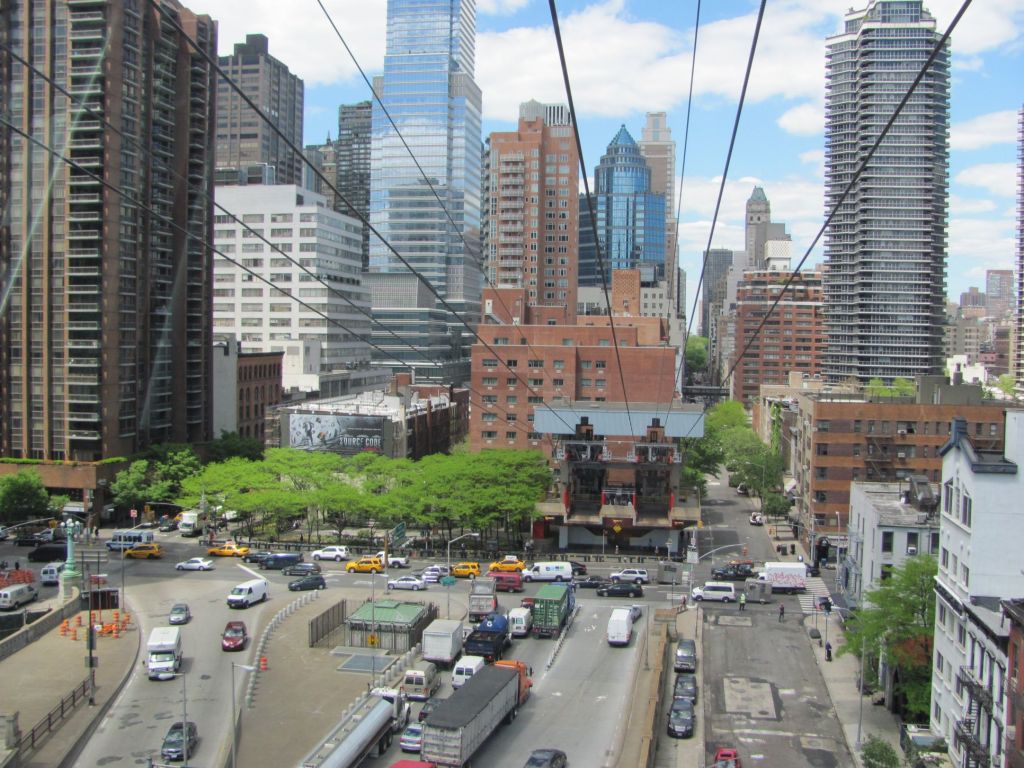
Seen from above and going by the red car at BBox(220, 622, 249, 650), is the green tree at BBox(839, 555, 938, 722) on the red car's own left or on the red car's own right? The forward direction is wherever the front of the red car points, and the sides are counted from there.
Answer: on the red car's own left

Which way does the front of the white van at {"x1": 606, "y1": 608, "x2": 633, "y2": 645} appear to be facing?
away from the camera

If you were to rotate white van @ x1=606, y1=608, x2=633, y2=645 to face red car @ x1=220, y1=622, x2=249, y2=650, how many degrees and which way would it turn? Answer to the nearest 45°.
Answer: approximately 90° to its left

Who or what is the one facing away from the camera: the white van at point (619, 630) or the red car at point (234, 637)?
the white van

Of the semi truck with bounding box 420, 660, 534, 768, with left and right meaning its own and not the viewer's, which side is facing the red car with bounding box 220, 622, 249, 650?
left

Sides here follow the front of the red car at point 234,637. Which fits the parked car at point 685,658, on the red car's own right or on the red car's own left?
on the red car's own left

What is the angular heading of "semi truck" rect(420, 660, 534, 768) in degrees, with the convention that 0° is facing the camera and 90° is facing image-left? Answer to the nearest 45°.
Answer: approximately 225°

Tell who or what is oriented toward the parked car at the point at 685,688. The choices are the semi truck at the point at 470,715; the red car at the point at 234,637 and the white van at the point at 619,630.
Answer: the semi truck

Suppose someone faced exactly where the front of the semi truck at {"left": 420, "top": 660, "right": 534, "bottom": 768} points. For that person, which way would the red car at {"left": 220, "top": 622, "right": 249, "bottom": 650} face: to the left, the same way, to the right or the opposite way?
the opposite way

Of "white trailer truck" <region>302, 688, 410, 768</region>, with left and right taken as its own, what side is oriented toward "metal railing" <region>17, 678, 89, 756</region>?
left

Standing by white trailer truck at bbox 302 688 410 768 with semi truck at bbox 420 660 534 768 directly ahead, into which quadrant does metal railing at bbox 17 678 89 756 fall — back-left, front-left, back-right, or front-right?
back-left

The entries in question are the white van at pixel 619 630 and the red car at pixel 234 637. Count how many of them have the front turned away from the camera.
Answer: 1

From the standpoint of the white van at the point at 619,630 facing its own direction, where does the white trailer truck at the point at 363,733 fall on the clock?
The white trailer truck is roughly at 7 o'clock from the white van.
